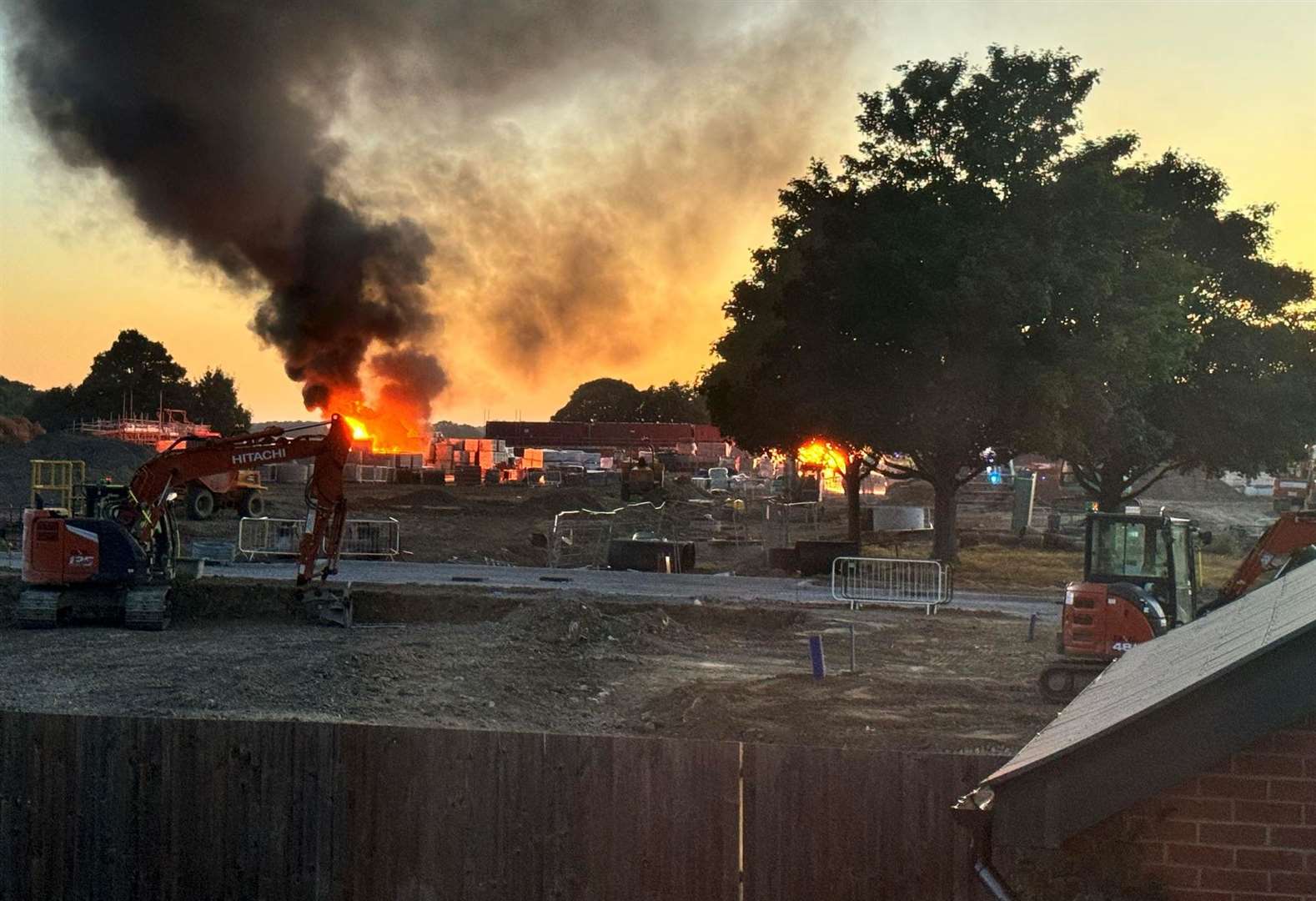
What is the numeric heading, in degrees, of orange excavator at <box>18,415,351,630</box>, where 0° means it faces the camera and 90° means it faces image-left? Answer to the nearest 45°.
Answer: approximately 270°

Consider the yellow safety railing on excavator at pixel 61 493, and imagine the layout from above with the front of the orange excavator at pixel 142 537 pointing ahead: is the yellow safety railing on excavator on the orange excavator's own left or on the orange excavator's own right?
on the orange excavator's own left

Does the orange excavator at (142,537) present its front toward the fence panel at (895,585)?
yes

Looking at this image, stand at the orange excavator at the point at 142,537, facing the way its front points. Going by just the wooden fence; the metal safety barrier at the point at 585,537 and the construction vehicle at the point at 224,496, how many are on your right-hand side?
1

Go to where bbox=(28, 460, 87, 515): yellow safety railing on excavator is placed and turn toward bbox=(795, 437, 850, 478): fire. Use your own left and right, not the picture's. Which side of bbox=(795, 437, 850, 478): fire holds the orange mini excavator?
right

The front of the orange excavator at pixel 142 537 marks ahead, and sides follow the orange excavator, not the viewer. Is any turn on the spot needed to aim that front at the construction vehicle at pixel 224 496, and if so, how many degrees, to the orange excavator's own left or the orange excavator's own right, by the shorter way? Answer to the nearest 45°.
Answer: approximately 90° to the orange excavator's own left

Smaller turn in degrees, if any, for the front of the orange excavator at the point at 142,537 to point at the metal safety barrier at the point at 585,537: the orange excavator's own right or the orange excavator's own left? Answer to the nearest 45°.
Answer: approximately 45° to the orange excavator's own left

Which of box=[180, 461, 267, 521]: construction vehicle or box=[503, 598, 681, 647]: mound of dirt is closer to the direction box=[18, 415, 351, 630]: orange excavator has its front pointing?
the mound of dirt

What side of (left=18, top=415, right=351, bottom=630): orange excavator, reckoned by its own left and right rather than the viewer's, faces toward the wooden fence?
right
